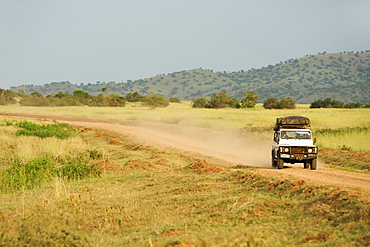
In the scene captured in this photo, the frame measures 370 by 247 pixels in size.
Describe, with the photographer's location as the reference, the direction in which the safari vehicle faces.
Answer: facing the viewer

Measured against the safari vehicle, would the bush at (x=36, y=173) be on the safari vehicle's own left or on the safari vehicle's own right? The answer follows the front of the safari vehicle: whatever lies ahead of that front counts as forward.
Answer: on the safari vehicle's own right
